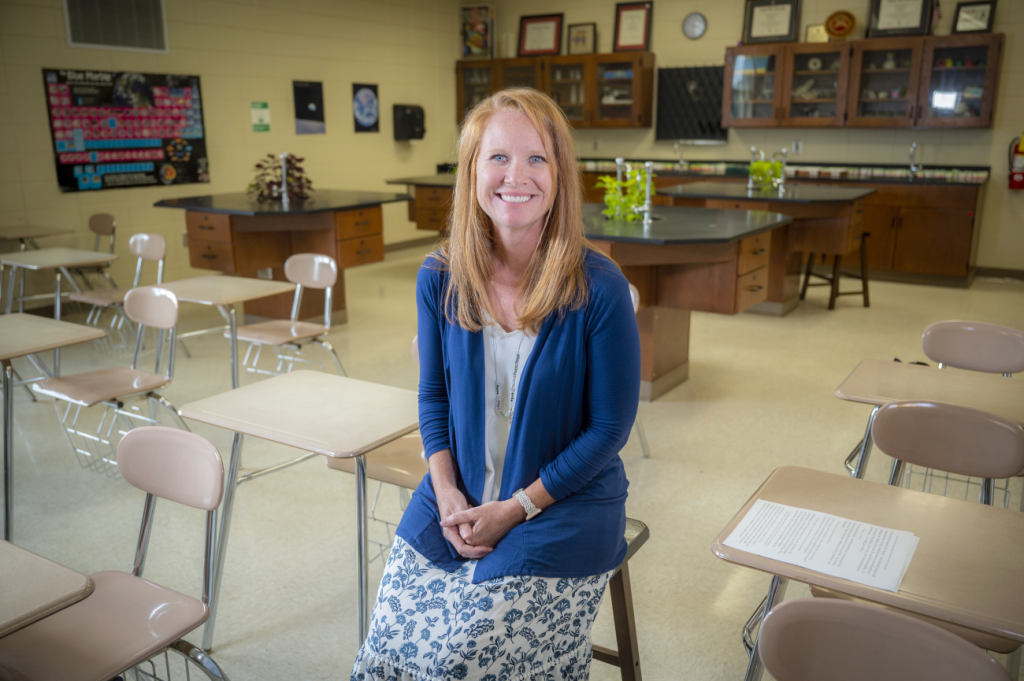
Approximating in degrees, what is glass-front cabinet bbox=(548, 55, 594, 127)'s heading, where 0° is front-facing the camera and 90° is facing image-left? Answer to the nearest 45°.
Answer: approximately 0°

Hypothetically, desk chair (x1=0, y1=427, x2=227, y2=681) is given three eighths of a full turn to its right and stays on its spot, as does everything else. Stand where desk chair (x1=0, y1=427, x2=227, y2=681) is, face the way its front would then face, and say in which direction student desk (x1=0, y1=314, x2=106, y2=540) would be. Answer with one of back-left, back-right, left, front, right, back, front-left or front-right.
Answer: front

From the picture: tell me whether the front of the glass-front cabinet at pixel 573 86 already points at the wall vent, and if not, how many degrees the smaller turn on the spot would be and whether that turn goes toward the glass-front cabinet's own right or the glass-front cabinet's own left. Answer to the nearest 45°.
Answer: approximately 45° to the glass-front cabinet's own right

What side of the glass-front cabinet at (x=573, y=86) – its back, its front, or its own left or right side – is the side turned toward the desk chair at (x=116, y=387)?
front

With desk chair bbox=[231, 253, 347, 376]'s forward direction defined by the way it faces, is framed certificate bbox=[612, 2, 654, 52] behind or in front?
behind

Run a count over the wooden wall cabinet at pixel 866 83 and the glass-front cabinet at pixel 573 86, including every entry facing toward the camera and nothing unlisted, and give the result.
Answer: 2

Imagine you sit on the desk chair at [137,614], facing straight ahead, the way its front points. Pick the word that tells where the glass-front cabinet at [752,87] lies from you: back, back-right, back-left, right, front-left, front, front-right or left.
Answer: back

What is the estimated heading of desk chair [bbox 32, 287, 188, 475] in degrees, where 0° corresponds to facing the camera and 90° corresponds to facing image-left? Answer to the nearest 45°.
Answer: approximately 45°

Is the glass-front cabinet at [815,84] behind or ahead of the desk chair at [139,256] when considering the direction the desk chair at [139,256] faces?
behind

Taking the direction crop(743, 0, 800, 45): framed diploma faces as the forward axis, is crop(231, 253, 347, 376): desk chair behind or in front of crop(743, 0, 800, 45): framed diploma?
in front

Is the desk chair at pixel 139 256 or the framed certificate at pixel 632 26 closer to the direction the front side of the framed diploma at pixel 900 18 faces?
the desk chair
